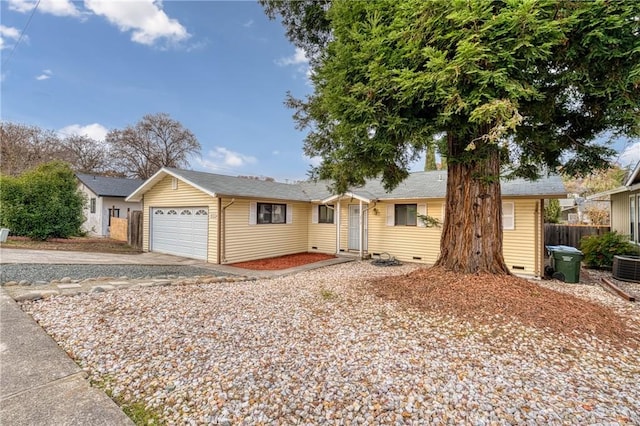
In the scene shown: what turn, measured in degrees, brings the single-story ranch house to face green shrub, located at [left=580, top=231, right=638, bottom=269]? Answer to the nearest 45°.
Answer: approximately 135° to its left

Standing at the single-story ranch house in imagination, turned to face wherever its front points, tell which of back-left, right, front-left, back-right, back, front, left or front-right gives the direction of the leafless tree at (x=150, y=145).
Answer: right

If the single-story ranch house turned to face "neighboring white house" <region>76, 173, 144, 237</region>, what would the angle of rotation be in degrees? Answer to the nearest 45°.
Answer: approximately 90° to its right

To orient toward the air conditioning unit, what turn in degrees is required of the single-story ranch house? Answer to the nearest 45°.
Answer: approximately 135° to its left

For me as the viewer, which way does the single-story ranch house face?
facing the viewer and to the left of the viewer

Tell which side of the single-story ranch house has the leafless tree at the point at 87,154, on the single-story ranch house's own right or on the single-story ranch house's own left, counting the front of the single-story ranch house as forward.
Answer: on the single-story ranch house's own right
